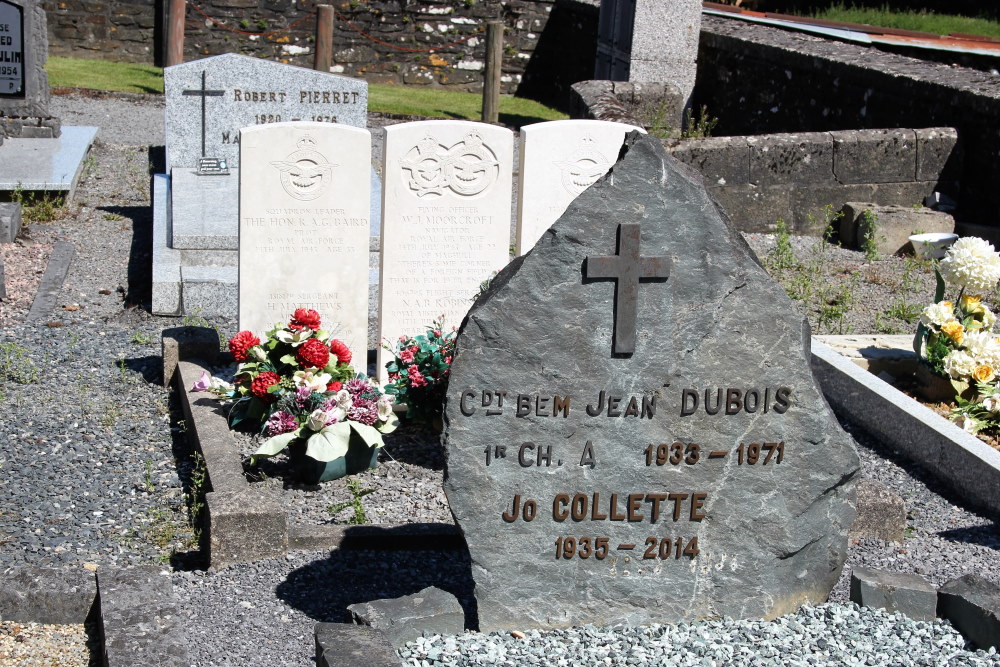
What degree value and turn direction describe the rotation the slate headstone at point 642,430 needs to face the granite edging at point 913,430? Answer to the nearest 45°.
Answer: approximately 135° to its left

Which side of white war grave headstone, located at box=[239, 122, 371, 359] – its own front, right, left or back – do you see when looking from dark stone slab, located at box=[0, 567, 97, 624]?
front

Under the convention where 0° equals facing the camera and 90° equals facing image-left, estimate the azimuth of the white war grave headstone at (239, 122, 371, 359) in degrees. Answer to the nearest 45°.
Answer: approximately 0°

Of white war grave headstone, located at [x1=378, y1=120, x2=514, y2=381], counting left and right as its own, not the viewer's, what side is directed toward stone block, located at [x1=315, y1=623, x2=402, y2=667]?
front

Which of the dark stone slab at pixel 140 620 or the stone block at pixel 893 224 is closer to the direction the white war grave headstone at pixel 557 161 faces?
the dark stone slab

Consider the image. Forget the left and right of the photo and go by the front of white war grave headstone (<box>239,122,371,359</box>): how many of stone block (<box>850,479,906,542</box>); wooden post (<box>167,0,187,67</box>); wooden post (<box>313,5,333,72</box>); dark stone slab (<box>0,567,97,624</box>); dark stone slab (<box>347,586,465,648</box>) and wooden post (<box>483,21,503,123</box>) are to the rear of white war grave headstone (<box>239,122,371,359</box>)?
3

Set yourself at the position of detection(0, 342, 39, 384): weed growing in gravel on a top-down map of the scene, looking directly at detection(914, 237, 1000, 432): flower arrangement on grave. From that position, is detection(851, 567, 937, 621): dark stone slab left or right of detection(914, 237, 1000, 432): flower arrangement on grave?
right
